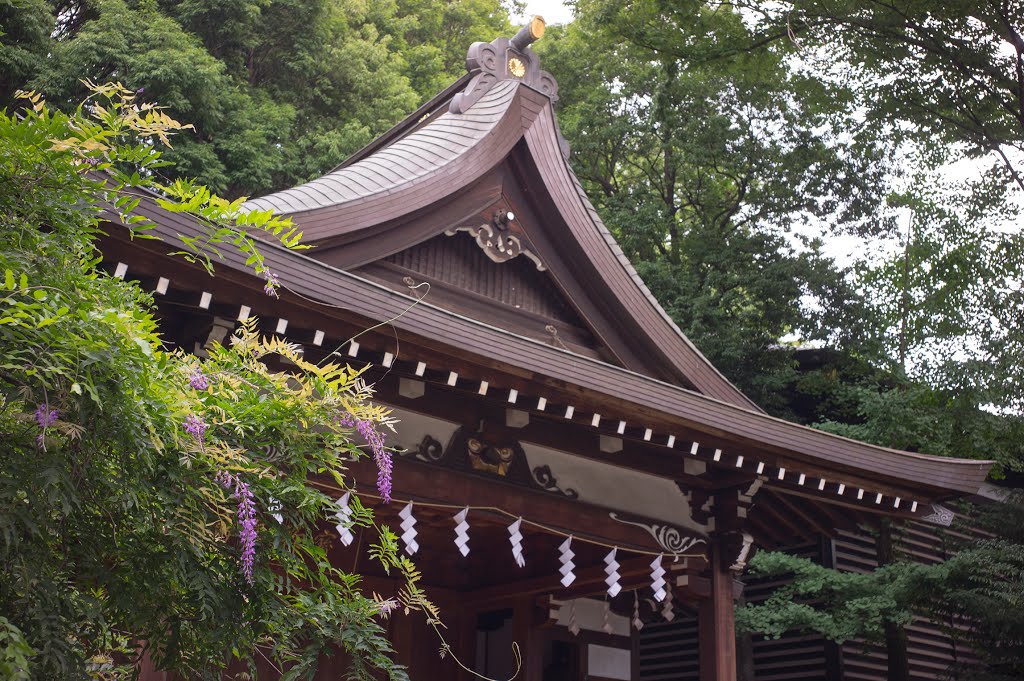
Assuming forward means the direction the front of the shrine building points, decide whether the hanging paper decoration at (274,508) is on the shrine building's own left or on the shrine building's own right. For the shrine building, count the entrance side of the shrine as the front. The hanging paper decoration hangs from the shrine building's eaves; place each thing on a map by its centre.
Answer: on the shrine building's own right

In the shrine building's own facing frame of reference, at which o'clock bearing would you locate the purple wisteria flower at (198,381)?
The purple wisteria flower is roughly at 2 o'clock from the shrine building.

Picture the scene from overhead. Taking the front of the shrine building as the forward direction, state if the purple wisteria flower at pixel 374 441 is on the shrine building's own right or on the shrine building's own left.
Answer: on the shrine building's own right

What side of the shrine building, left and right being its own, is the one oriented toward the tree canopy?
back

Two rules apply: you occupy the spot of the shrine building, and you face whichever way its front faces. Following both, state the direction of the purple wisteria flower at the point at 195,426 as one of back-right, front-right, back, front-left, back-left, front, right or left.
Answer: front-right

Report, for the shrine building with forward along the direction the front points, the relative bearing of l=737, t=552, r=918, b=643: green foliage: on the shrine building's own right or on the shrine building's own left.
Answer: on the shrine building's own left

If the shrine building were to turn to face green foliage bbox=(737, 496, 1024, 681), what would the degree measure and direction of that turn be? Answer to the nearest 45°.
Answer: approximately 90° to its left

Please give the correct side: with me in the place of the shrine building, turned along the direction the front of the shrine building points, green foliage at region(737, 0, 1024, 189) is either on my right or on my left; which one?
on my left

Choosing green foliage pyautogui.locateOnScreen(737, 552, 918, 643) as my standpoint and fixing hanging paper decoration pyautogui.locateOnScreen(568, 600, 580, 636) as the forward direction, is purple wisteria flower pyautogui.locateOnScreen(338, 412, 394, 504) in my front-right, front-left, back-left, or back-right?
front-left

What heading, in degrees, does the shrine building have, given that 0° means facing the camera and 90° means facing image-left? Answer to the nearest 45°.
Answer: approximately 315°
